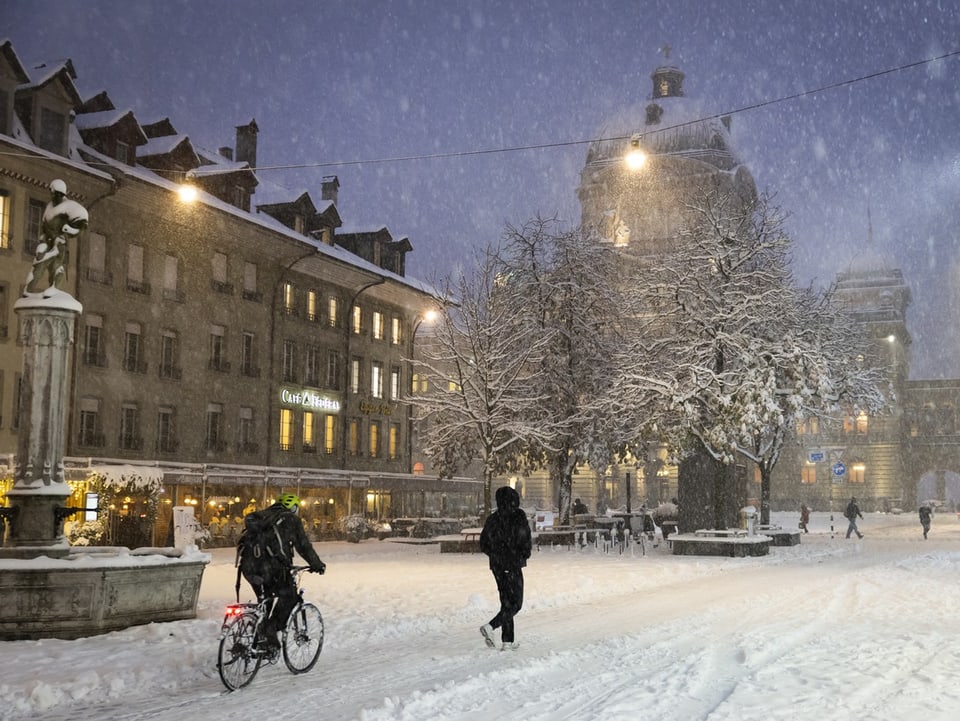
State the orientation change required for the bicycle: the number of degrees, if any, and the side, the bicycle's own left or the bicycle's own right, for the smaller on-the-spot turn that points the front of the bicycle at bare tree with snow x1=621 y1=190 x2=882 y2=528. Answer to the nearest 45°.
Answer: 0° — it already faces it

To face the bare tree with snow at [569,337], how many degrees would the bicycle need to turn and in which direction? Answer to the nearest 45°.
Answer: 0° — it already faces it

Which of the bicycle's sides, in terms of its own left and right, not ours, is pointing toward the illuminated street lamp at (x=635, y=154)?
front

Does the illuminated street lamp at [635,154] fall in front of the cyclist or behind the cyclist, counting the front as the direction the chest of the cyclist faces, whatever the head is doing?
in front

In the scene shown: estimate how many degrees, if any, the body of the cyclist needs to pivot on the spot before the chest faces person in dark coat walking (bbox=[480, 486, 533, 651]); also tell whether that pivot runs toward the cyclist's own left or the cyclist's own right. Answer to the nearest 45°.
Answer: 0° — they already face them

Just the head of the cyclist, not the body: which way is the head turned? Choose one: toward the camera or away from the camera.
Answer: away from the camera

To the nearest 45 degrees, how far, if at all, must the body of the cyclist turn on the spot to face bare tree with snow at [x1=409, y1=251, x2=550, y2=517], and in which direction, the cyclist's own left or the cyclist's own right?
approximately 45° to the cyclist's own left

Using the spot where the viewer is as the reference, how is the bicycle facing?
facing away from the viewer and to the right of the viewer

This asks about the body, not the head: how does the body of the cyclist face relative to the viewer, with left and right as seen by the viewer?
facing away from the viewer and to the right of the viewer
